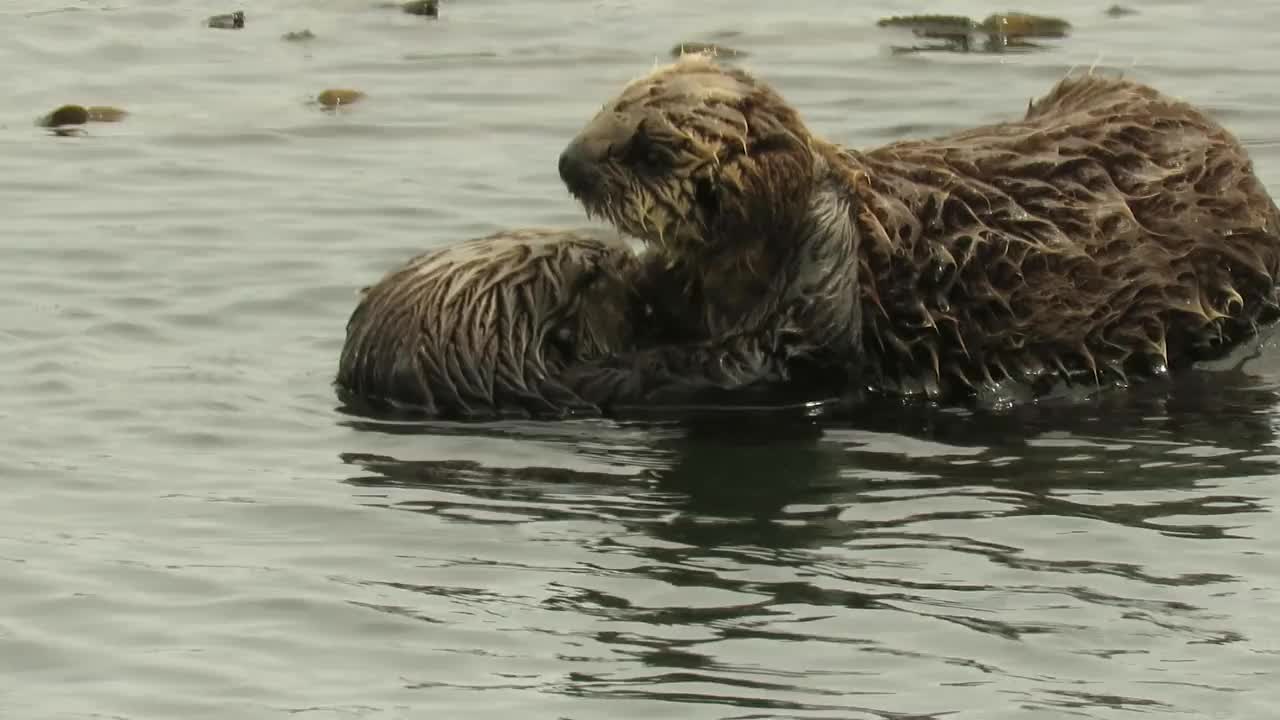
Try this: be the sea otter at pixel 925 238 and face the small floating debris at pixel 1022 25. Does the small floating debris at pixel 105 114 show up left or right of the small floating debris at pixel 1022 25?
left

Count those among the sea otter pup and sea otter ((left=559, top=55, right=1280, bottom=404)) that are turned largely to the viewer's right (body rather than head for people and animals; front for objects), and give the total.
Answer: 1

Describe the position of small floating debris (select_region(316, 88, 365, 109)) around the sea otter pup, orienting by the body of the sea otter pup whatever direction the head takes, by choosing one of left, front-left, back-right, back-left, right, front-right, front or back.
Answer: left

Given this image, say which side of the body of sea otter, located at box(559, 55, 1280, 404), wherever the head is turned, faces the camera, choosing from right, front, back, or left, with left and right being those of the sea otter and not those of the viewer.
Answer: left

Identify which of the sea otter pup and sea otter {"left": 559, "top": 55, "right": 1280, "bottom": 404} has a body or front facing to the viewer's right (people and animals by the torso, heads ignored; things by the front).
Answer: the sea otter pup

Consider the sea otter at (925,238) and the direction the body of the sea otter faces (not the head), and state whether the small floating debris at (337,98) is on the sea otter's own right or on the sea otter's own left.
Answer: on the sea otter's own right

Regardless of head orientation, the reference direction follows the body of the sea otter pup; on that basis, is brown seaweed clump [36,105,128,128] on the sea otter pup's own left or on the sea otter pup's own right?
on the sea otter pup's own left

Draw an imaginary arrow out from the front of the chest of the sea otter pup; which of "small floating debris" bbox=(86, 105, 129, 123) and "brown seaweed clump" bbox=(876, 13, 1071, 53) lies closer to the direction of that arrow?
the brown seaweed clump

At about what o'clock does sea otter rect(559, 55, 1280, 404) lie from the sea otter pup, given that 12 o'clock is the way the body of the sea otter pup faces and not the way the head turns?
The sea otter is roughly at 12 o'clock from the sea otter pup.

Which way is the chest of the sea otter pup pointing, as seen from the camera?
to the viewer's right

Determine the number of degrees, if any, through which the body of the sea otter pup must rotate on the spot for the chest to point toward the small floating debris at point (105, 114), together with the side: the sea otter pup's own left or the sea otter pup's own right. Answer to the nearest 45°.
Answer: approximately 135° to the sea otter pup's own left

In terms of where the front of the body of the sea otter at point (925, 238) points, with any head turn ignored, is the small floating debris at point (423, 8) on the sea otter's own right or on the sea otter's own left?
on the sea otter's own right

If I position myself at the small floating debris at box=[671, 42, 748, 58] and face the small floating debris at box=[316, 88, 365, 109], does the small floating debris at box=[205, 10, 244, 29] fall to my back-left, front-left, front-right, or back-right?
front-right

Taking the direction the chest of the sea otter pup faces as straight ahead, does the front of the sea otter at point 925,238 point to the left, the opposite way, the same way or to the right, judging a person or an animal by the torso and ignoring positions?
the opposite way

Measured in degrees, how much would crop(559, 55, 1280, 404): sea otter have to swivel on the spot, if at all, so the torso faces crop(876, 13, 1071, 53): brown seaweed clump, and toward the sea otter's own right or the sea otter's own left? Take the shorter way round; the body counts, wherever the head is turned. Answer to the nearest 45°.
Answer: approximately 90° to the sea otter's own right

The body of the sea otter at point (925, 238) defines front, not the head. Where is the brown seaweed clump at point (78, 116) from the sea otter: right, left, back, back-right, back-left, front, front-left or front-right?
front-right

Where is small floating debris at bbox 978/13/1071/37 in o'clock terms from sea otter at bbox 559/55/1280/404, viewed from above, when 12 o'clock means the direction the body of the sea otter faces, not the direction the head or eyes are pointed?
The small floating debris is roughly at 3 o'clock from the sea otter.

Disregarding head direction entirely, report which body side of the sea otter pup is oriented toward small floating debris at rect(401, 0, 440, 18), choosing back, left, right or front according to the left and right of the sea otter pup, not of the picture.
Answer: left
